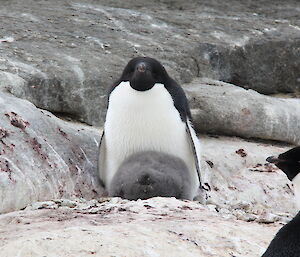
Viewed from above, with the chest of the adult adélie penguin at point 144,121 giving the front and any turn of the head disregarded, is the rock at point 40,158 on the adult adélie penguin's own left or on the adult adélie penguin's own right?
on the adult adélie penguin's own right

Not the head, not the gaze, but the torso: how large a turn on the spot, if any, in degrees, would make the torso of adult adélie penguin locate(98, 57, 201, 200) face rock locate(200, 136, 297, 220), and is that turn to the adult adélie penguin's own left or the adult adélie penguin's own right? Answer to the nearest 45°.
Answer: approximately 135° to the adult adélie penguin's own left

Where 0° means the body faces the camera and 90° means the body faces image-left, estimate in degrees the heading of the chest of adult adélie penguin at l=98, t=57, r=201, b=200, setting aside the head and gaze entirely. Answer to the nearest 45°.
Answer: approximately 0°

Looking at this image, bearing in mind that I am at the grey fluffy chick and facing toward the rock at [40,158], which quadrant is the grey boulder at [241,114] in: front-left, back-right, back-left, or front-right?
back-right
